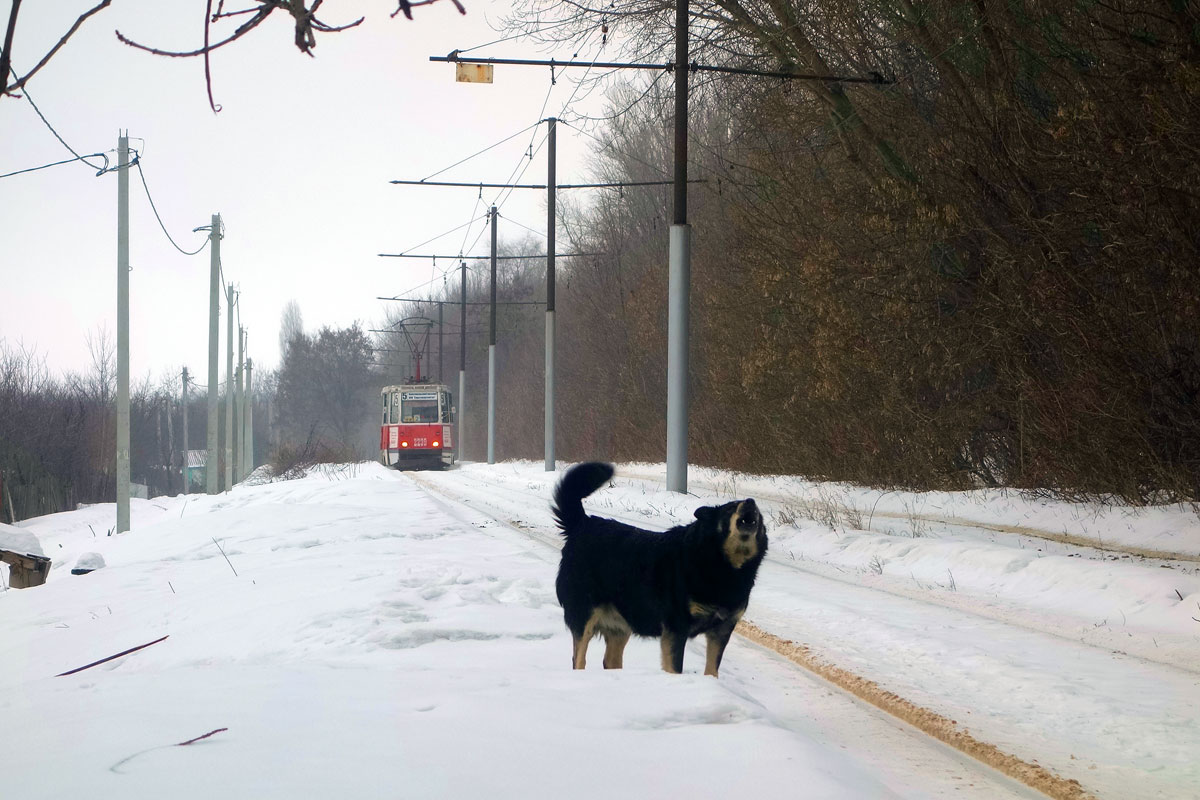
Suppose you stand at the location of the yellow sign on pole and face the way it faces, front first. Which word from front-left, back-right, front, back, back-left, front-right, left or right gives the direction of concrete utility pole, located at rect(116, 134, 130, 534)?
back-right

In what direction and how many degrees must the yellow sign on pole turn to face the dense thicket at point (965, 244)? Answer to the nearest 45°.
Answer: approximately 90° to its left

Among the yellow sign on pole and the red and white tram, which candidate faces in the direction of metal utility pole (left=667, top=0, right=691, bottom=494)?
the red and white tram

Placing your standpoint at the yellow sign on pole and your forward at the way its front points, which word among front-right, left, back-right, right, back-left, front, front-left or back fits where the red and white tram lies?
back

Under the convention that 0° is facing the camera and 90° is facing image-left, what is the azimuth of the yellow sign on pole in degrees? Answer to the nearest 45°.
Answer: approximately 0°

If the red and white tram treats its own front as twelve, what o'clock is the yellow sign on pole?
The yellow sign on pole is roughly at 12 o'clock from the red and white tram.

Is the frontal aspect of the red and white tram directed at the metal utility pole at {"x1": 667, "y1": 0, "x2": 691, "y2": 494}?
yes

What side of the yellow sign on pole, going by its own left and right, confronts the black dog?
front

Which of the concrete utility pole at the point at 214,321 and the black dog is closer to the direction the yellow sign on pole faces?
the black dog

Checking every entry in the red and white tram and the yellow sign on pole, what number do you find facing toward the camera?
2
